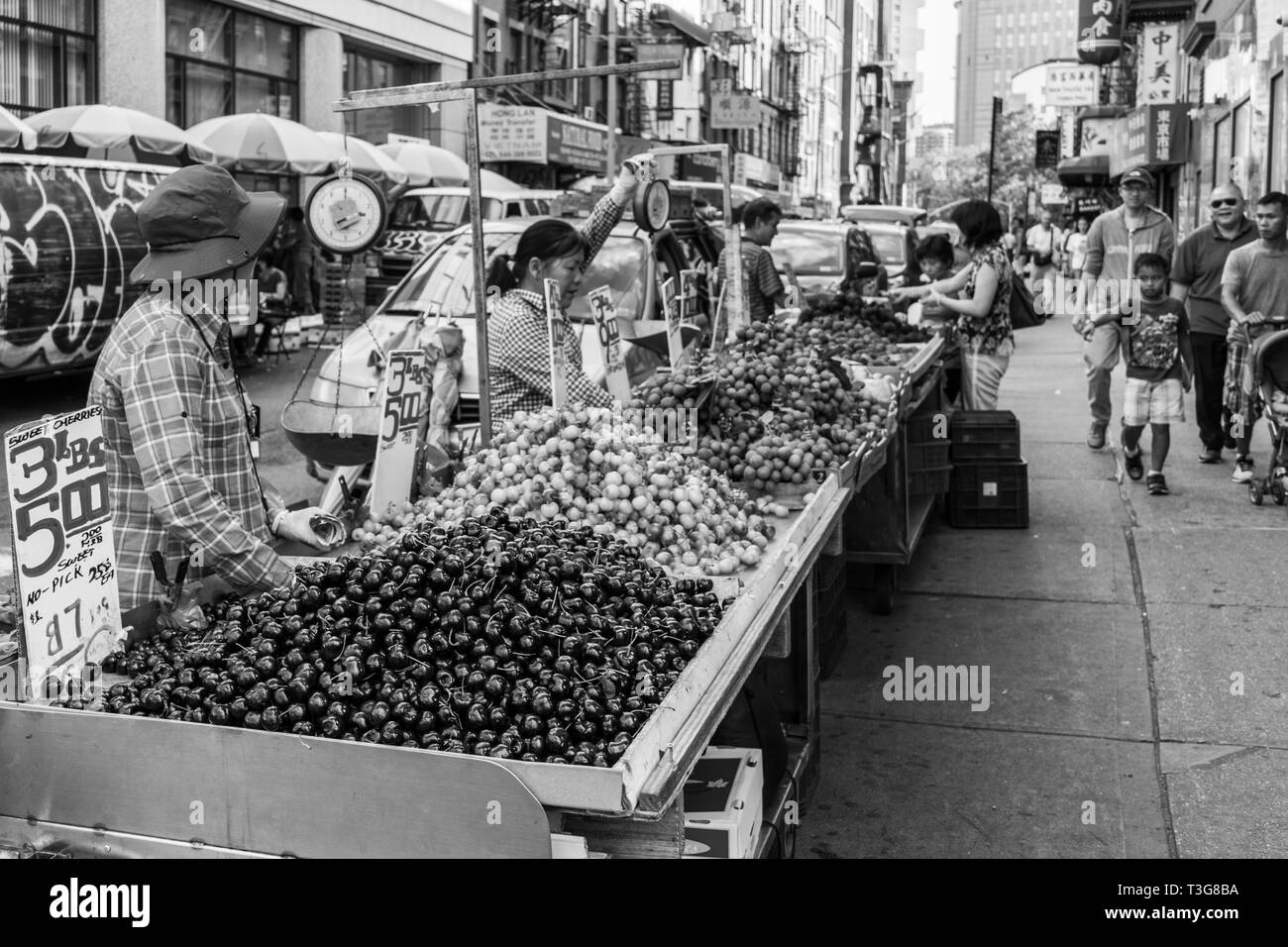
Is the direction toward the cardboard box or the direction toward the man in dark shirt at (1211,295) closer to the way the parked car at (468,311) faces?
the cardboard box

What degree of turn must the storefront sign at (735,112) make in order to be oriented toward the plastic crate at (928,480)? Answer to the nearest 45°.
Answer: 0° — it already faces it

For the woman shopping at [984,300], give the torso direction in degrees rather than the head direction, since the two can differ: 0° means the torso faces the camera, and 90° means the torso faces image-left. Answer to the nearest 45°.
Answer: approximately 90°

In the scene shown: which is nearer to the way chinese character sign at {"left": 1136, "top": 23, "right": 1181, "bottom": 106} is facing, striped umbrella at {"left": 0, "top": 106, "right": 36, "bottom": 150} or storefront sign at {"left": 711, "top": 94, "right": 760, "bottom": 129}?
the striped umbrella

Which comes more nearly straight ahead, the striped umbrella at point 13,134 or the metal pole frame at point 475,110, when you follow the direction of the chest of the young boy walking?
the metal pole frame
